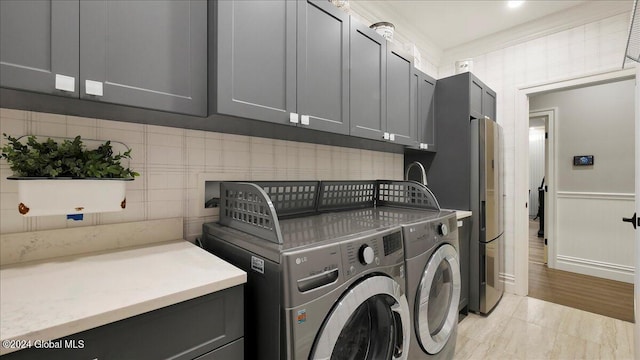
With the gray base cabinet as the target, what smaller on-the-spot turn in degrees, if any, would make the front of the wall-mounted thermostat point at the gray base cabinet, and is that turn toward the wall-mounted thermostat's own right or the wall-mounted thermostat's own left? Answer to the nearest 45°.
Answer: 0° — it already faces it

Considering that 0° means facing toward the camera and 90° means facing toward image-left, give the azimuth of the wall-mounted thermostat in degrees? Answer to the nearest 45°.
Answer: approximately 0°

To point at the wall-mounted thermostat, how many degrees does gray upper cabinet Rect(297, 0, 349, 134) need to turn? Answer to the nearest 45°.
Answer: approximately 90° to its left

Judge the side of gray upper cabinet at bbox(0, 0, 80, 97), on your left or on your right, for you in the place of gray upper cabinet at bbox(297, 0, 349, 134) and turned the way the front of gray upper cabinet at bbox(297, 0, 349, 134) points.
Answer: on your right

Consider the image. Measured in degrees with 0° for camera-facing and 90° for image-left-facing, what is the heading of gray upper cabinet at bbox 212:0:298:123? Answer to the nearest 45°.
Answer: approximately 315°
